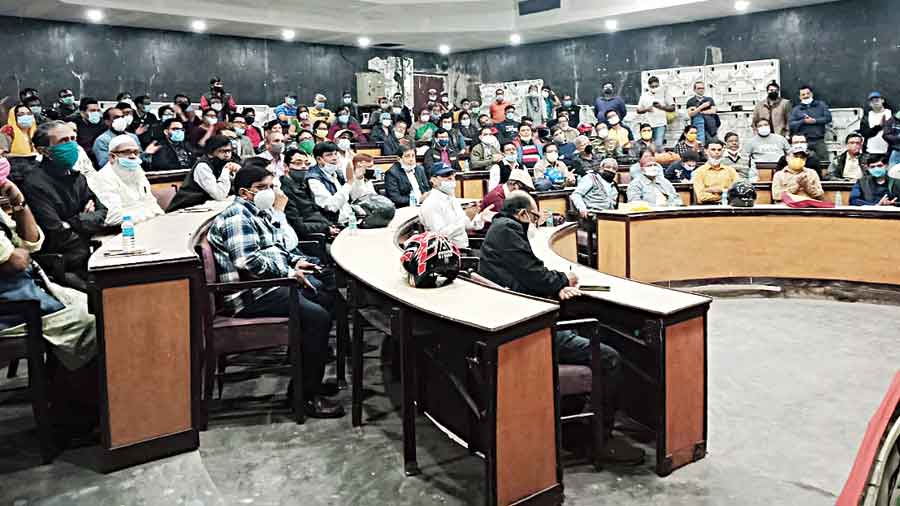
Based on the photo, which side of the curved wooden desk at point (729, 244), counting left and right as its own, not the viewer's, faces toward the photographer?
front

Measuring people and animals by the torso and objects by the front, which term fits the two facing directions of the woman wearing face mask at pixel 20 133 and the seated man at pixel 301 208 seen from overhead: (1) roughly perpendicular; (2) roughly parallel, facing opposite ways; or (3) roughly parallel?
roughly parallel

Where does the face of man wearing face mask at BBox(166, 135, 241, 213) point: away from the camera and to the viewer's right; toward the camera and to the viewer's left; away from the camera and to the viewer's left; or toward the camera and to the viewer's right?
toward the camera and to the viewer's right

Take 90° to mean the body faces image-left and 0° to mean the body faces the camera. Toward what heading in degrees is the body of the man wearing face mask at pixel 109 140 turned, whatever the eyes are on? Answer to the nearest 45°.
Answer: approximately 315°

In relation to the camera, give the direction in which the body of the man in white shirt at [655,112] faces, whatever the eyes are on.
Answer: toward the camera

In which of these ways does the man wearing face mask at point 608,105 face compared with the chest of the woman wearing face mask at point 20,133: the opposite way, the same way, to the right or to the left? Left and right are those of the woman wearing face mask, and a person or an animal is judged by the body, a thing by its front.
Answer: to the right

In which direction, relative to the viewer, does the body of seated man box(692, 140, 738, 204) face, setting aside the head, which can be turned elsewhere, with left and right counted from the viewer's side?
facing the viewer

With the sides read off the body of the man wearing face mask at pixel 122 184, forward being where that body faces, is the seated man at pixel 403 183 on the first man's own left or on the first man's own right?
on the first man's own left

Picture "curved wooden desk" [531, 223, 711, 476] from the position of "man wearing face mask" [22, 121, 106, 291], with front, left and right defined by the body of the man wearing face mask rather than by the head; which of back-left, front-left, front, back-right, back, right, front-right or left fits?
front

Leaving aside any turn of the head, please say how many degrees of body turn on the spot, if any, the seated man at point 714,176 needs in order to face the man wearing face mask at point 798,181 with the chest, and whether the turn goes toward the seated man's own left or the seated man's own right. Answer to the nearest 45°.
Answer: approximately 90° to the seated man's own left

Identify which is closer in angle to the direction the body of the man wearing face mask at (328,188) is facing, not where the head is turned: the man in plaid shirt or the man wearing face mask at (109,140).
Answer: the man in plaid shirt

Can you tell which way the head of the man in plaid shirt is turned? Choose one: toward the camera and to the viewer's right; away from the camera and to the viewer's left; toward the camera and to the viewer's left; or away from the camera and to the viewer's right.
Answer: toward the camera and to the viewer's right

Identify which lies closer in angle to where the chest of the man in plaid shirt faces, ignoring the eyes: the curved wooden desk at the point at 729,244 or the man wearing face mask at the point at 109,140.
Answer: the curved wooden desk

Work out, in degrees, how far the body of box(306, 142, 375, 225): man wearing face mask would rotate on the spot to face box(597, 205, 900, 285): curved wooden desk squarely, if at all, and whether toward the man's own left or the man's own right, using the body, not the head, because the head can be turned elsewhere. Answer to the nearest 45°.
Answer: approximately 45° to the man's own left

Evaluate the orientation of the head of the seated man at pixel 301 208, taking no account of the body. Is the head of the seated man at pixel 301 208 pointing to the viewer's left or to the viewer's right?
to the viewer's right
